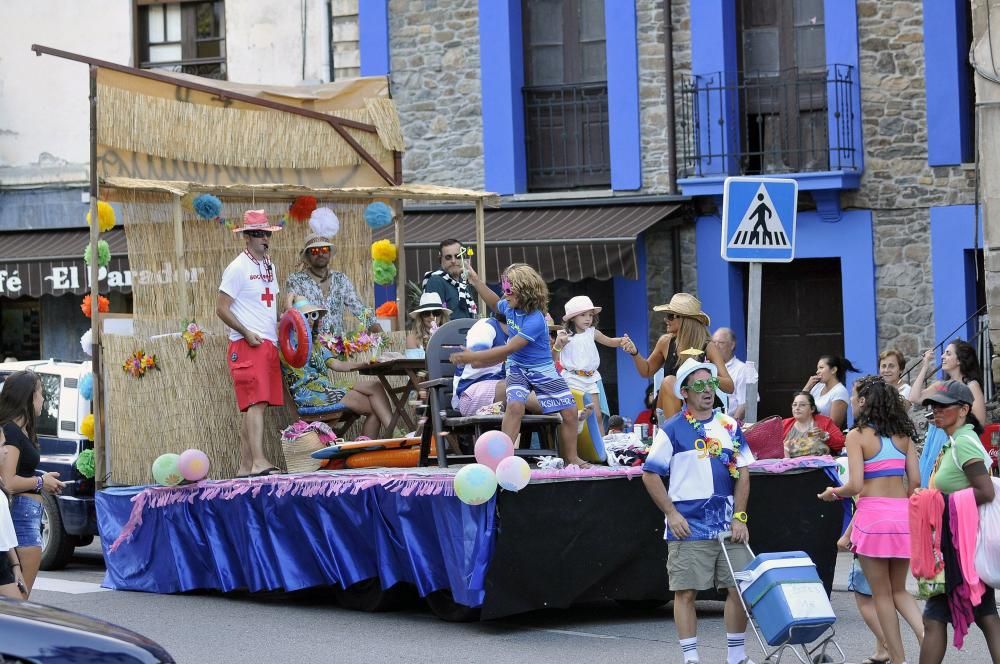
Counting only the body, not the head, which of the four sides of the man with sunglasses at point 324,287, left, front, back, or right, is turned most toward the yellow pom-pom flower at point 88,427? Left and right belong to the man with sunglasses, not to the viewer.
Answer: right

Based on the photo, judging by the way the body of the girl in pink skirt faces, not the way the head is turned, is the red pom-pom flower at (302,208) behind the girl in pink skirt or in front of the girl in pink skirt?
in front

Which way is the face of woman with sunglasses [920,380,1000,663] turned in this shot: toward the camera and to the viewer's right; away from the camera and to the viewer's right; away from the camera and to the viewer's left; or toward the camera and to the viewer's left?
toward the camera and to the viewer's left

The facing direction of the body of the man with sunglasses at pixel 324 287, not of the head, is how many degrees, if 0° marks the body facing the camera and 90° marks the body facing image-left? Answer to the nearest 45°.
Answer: approximately 0°

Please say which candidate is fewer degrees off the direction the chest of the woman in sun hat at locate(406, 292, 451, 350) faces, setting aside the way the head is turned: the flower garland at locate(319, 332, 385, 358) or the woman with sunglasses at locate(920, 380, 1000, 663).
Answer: the woman with sunglasses
